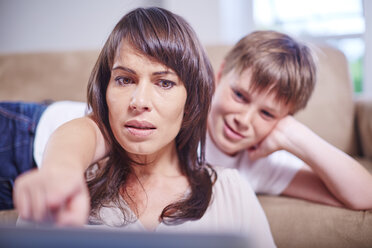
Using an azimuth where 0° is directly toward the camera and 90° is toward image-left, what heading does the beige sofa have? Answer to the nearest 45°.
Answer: approximately 0°

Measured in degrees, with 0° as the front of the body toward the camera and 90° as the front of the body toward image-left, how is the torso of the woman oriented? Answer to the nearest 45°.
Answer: approximately 0°

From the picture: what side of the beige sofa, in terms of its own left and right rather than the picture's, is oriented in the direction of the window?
back
